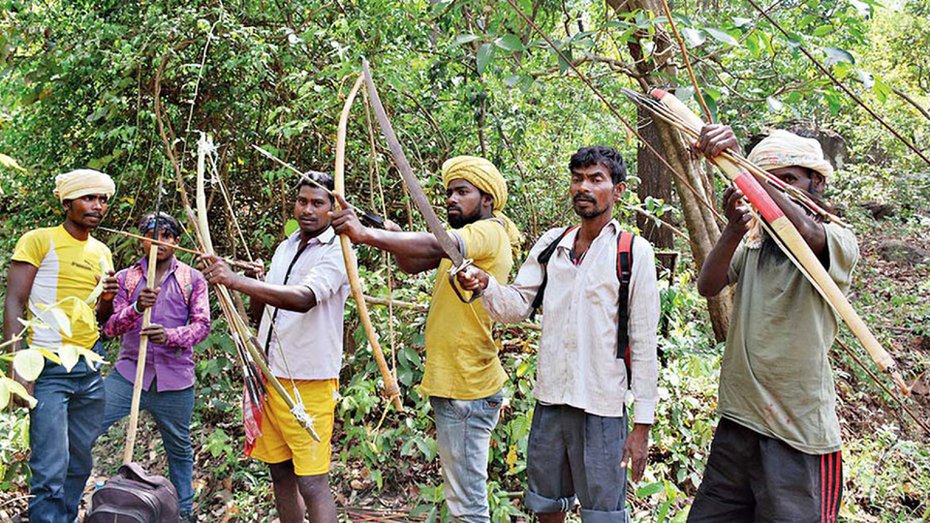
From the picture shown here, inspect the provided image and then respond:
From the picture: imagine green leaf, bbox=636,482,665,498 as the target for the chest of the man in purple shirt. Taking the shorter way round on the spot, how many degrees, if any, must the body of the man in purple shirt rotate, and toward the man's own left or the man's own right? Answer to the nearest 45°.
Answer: approximately 45° to the man's own left

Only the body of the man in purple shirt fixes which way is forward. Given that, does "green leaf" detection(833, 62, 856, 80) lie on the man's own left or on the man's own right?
on the man's own left

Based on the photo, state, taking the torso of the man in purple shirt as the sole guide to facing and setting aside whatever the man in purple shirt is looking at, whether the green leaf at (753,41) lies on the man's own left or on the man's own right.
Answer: on the man's own left

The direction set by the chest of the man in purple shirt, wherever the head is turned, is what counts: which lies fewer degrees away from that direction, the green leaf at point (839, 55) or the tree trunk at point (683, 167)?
the green leaf

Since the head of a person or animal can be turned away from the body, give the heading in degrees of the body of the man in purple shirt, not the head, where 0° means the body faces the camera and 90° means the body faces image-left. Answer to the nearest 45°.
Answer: approximately 0°

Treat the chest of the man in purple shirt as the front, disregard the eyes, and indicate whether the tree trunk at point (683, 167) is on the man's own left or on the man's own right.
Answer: on the man's own left

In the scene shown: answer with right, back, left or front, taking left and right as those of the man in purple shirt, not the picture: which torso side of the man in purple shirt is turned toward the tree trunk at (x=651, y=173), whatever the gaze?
left
